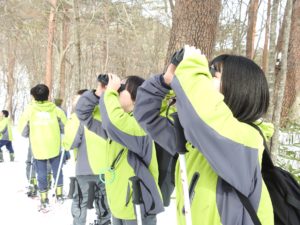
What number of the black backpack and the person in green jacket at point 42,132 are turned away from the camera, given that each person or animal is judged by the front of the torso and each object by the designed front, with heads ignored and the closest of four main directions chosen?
1

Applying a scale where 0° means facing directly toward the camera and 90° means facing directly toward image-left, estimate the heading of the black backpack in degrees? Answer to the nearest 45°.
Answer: approximately 270°

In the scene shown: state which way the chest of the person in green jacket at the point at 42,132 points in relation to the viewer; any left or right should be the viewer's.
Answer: facing away from the viewer

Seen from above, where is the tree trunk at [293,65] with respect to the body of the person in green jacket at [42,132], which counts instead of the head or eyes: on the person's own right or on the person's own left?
on the person's own right

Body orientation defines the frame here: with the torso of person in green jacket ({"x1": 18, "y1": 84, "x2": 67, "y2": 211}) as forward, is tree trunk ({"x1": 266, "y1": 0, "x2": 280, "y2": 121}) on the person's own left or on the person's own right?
on the person's own right

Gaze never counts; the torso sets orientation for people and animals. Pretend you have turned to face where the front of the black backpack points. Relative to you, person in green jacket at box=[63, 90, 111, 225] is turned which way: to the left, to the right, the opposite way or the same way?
the opposite way

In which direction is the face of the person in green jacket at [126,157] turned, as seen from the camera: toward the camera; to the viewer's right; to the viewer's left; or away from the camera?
to the viewer's left

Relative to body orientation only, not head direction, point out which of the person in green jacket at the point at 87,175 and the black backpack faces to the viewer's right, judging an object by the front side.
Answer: the black backpack

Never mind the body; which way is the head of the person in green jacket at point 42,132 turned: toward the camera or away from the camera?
away from the camera

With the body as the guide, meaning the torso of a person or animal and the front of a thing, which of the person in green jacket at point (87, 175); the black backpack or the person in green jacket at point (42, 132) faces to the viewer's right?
the black backpack

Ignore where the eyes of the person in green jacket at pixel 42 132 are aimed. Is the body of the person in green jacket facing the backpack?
no
